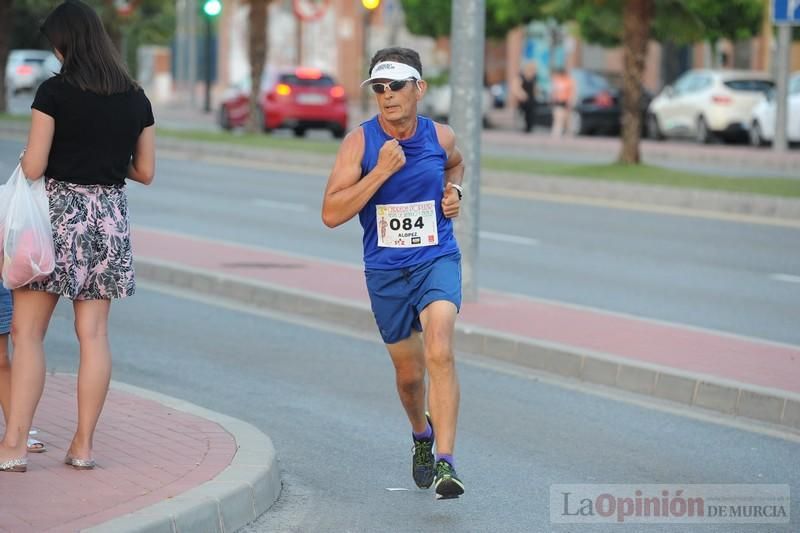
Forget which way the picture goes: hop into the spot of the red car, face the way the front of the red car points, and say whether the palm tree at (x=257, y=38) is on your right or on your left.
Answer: on your left

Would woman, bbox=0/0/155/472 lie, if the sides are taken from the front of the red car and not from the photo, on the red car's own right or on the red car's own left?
on the red car's own left

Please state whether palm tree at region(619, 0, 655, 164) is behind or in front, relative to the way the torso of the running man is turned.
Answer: behind

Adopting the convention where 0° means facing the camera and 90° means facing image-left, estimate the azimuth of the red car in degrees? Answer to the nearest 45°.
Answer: approximately 135°

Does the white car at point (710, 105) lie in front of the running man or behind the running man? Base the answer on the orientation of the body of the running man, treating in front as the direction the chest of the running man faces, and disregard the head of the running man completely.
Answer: behind

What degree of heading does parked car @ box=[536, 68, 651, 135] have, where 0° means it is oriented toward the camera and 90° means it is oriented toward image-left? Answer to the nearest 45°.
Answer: approximately 135°

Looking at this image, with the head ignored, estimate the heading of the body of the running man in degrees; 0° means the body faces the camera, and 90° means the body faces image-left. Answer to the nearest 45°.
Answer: approximately 0°

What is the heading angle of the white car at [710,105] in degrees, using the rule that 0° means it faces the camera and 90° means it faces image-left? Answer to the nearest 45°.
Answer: approximately 135°

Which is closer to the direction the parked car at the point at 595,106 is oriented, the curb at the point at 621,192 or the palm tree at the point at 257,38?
the palm tree

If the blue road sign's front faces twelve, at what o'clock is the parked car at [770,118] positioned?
The parked car is roughly at 6 o'clock from the blue road sign.
